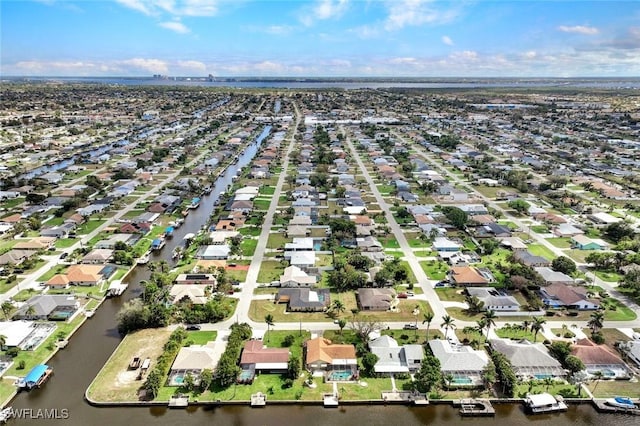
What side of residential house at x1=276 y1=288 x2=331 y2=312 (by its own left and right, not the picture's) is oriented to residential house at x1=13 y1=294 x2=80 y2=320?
right

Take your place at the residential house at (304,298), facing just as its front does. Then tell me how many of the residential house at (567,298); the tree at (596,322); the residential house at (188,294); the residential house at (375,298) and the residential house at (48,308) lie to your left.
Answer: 3

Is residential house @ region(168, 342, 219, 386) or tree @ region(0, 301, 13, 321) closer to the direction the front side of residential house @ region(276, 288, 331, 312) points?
the residential house

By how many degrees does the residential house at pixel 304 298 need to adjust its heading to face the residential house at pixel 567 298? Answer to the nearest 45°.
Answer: approximately 90° to its left

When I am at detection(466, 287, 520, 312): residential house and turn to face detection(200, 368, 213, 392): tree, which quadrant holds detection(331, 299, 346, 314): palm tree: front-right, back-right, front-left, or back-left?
front-right

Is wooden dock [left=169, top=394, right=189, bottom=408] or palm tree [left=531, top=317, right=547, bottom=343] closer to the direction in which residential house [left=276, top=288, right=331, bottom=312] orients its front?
the wooden dock

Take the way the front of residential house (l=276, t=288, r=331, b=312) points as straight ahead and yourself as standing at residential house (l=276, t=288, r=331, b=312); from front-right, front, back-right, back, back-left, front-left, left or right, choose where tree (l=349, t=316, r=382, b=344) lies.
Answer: front-left

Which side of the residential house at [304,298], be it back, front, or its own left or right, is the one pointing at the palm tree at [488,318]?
left

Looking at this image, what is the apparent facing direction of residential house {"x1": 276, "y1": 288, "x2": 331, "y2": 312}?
toward the camera
